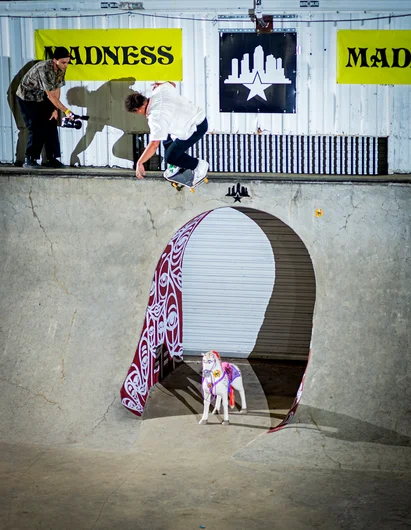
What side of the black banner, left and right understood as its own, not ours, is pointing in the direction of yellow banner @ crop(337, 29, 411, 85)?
left

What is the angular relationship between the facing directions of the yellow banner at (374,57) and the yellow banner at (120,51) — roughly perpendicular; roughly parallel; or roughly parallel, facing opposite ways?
roughly parallel

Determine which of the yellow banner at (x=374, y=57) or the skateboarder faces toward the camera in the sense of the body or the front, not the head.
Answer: the yellow banner

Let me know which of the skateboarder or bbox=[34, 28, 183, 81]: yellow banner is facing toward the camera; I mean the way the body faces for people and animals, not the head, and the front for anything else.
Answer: the yellow banner

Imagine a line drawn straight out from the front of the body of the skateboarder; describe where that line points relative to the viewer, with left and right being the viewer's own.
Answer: facing to the left of the viewer

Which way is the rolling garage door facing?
toward the camera

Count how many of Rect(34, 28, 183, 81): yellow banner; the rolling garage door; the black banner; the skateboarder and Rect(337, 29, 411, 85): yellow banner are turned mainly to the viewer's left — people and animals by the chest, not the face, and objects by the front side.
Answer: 1

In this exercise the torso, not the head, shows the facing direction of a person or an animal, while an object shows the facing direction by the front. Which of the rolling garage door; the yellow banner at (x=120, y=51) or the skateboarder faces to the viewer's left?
the skateboarder

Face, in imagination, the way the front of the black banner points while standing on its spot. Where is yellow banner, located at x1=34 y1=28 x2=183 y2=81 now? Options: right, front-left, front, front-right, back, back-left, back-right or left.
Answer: right

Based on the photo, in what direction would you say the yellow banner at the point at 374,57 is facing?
toward the camera

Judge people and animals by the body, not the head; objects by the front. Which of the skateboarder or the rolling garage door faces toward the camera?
the rolling garage door
